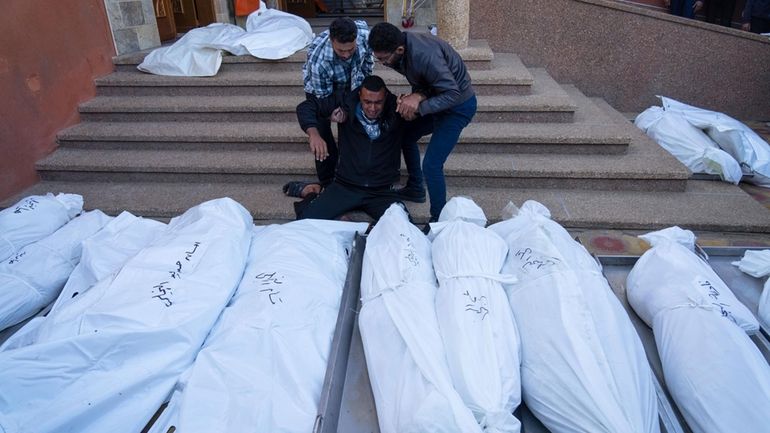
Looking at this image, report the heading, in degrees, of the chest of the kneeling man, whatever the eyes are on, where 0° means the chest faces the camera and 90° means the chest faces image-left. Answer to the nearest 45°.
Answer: approximately 0°

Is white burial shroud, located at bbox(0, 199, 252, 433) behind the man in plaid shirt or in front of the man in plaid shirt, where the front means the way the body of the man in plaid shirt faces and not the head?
in front

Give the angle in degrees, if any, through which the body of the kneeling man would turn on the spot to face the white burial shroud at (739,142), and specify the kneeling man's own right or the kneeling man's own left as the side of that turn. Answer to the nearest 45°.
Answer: approximately 90° to the kneeling man's own left

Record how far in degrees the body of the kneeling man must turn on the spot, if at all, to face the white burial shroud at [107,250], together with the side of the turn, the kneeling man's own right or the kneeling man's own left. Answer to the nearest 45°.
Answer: approximately 45° to the kneeling man's own right

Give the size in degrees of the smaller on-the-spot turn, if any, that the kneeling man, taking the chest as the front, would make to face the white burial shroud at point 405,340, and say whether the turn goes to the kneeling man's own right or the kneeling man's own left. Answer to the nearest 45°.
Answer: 0° — they already face it

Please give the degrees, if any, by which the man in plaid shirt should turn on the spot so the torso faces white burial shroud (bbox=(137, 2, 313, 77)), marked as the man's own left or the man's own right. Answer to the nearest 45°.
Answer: approximately 135° to the man's own right

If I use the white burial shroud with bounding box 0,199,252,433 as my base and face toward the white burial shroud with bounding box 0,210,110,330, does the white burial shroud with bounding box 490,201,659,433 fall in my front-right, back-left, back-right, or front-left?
back-right

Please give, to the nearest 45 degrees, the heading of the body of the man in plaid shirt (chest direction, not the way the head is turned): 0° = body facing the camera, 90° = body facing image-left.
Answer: approximately 0°
